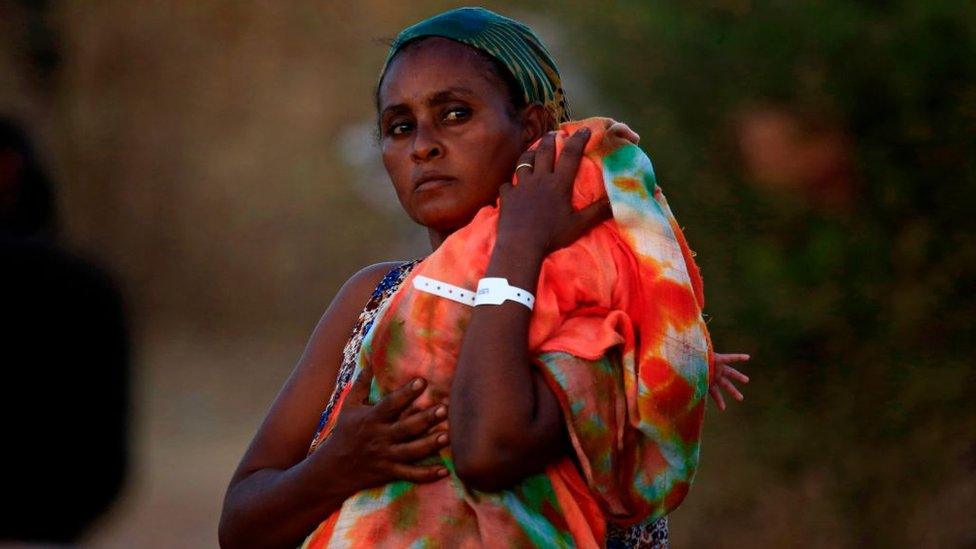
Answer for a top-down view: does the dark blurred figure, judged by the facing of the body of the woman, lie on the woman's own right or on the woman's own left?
on the woman's own right

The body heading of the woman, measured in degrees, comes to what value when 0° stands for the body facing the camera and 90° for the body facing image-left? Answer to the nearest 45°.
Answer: approximately 45°
